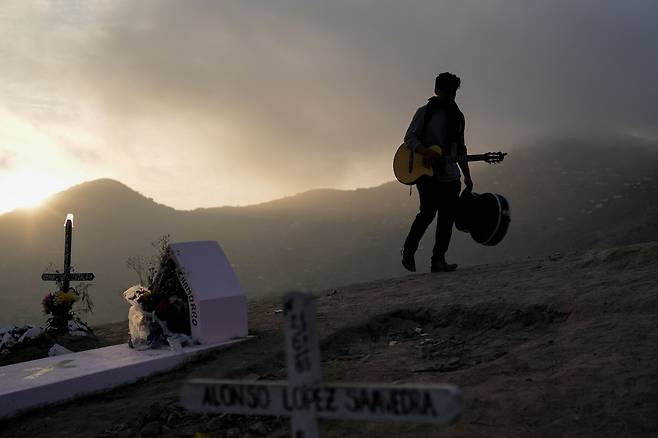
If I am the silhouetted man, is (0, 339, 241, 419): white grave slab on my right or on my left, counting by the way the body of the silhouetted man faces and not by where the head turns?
on my right

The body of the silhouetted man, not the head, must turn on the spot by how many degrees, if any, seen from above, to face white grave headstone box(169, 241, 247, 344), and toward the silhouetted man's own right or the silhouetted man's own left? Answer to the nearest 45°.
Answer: approximately 90° to the silhouetted man's own right

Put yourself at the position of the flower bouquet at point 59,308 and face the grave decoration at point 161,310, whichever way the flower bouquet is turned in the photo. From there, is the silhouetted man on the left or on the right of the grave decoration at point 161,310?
left

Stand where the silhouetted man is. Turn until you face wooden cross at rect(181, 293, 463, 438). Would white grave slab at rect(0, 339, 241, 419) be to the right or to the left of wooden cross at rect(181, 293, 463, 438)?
right

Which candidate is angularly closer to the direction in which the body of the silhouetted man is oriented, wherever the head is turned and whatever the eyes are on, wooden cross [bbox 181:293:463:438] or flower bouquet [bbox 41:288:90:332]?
the wooden cross
